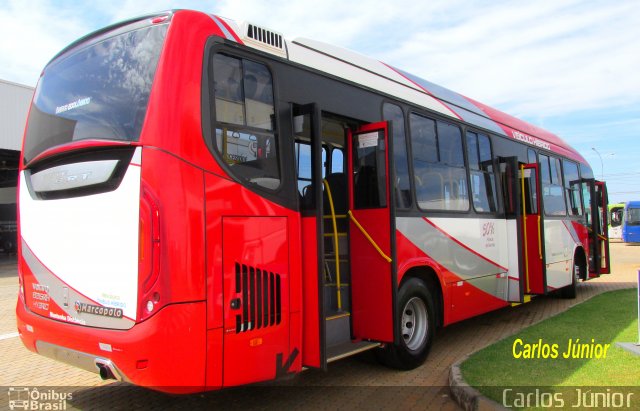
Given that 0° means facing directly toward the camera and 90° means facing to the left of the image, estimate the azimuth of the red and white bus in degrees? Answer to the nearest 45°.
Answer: approximately 225°

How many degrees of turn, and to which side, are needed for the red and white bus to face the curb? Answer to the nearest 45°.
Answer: approximately 135° to its right
